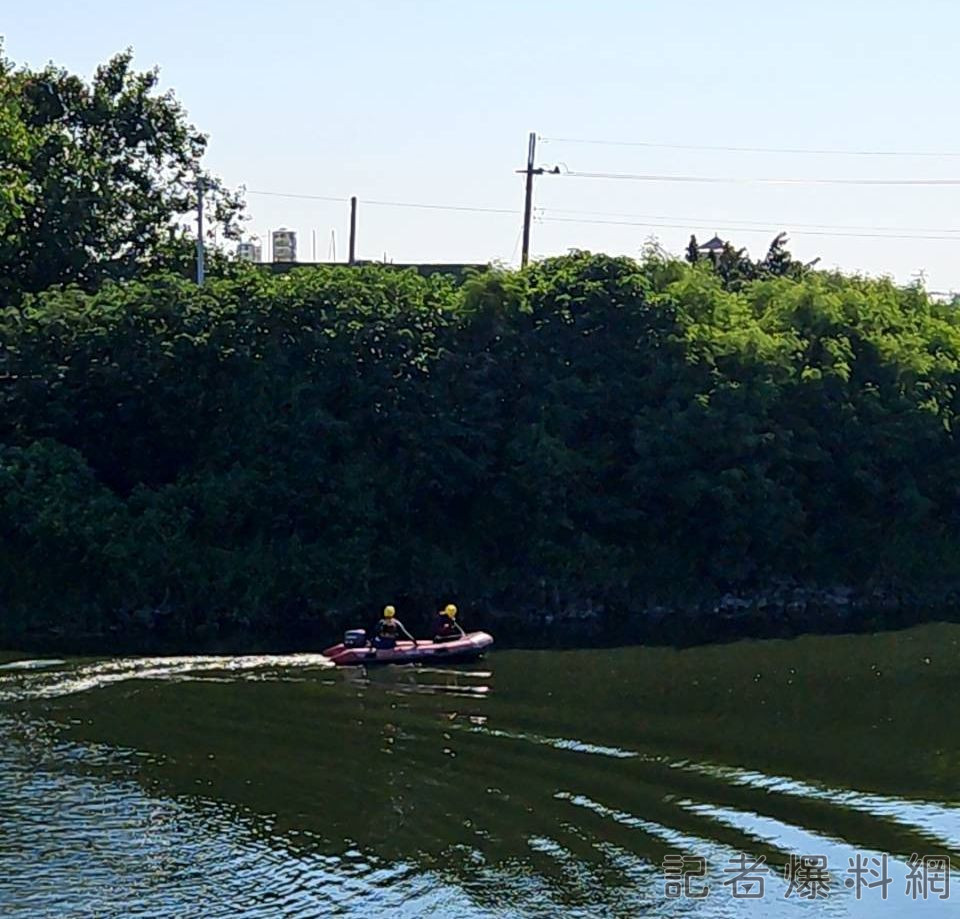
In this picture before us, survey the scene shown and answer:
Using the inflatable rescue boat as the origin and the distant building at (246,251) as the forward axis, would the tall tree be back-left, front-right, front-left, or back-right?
front-left

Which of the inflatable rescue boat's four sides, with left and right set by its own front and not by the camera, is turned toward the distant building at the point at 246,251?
left

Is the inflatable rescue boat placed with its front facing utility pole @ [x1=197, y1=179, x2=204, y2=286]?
no

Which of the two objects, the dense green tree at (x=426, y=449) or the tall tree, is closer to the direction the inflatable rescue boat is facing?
the dense green tree

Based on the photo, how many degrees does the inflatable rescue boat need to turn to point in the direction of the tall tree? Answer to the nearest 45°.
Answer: approximately 135° to its left

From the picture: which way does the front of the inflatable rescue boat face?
to the viewer's right

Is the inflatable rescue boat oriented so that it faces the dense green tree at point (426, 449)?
no

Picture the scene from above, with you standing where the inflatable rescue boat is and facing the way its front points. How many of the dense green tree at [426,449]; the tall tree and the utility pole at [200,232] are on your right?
0
